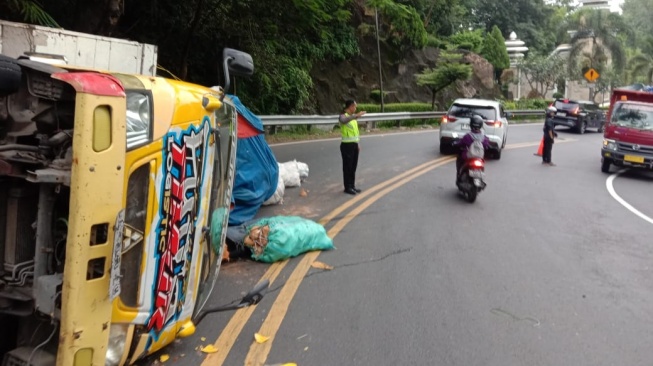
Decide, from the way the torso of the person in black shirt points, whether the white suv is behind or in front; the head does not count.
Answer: behind

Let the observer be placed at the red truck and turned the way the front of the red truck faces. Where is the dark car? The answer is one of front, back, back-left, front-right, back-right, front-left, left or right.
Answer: back

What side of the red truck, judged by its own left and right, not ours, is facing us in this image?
front

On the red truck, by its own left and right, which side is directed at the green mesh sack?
front

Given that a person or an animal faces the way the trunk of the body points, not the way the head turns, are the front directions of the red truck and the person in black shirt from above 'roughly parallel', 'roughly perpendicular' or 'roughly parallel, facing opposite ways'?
roughly perpendicular
